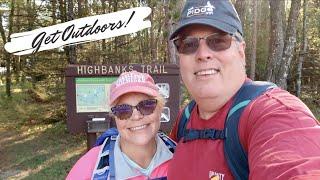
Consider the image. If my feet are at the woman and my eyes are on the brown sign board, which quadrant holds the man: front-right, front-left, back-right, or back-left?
back-right

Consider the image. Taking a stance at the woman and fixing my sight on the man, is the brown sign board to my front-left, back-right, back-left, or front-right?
back-left

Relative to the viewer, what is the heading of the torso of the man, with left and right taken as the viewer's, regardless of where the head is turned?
facing the viewer and to the left of the viewer

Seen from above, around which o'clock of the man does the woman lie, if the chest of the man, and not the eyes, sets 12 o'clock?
The woman is roughly at 3 o'clock from the man.

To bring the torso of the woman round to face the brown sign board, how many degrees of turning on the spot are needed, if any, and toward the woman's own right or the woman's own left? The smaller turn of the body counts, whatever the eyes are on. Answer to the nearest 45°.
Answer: approximately 180°

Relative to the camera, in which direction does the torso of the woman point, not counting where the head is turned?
toward the camera

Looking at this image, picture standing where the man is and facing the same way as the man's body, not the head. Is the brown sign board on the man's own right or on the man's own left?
on the man's own right

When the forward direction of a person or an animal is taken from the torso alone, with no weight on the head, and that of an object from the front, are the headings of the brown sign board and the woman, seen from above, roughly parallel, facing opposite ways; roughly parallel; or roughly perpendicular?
roughly parallel

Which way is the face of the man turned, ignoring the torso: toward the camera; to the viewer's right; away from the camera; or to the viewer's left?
toward the camera

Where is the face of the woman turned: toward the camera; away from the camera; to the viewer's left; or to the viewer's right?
toward the camera

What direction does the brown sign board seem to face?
toward the camera

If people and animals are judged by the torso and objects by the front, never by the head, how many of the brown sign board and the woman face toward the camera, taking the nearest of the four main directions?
2

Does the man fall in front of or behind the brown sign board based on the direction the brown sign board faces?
in front

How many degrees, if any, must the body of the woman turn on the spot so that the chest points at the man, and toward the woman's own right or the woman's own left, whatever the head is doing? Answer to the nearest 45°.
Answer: approximately 45° to the woman's own left
